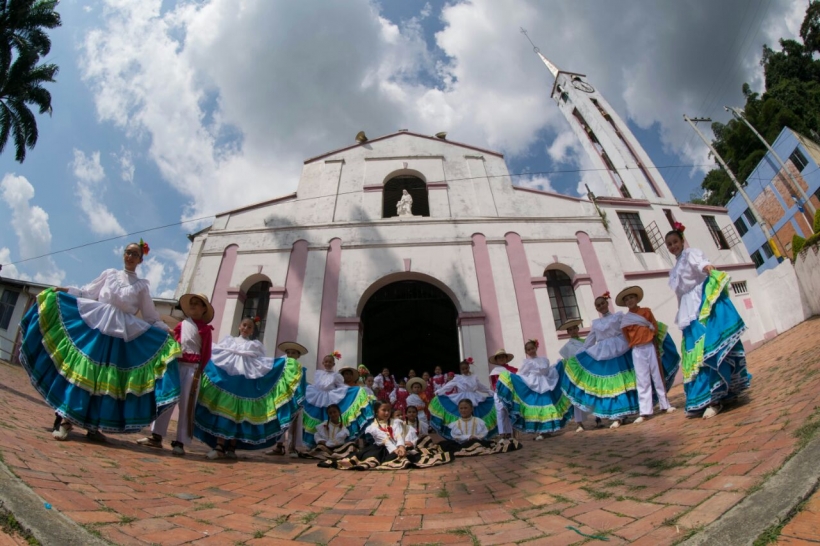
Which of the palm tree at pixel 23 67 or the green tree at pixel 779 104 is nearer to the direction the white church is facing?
the palm tree

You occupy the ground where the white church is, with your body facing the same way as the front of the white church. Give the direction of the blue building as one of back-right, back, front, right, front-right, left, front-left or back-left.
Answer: back-left

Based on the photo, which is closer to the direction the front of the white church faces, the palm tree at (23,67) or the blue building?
the palm tree

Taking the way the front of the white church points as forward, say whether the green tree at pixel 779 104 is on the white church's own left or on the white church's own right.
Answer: on the white church's own left

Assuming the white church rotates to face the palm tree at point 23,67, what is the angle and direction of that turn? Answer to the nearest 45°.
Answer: approximately 90° to its right

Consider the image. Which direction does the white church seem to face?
toward the camera
